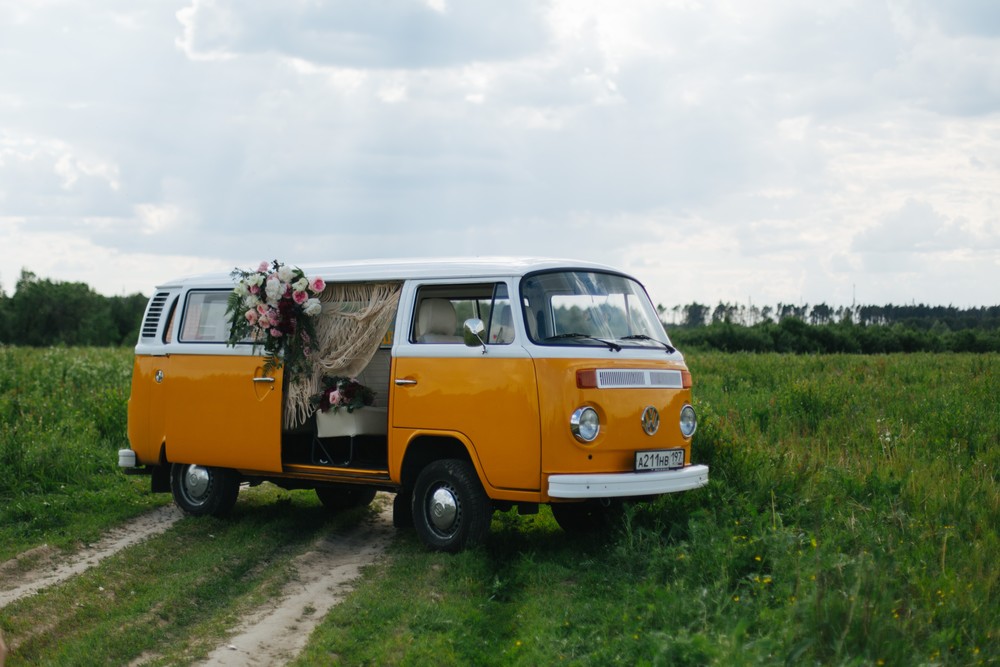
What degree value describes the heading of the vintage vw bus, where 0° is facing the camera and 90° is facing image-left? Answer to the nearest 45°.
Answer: approximately 315°
